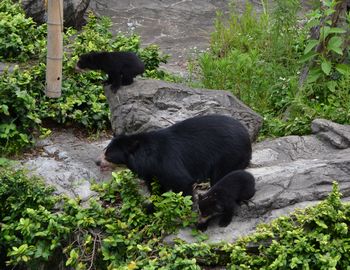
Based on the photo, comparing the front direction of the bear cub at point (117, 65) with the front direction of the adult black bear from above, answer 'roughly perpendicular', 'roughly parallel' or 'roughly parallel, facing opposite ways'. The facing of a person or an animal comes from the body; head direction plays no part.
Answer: roughly parallel

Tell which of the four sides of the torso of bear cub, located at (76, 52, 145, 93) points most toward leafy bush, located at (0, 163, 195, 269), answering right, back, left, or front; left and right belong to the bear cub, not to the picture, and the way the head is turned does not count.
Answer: left

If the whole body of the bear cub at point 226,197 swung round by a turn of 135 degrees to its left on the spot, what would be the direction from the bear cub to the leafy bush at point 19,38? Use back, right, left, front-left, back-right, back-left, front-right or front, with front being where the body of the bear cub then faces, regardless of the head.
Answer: back-left

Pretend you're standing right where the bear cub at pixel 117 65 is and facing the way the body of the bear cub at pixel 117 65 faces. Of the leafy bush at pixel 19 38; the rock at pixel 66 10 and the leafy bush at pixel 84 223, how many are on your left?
1

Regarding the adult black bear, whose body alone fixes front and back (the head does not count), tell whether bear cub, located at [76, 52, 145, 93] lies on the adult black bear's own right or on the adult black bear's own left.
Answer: on the adult black bear's own right

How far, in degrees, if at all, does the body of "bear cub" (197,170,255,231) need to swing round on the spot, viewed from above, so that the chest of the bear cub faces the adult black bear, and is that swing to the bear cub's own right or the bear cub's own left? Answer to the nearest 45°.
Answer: approximately 90° to the bear cub's own right

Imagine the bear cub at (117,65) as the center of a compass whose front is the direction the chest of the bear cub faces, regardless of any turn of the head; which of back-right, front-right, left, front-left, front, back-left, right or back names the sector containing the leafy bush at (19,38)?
front-right

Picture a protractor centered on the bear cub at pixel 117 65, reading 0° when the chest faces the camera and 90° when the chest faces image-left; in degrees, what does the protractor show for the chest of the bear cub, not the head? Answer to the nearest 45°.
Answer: approximately 90°

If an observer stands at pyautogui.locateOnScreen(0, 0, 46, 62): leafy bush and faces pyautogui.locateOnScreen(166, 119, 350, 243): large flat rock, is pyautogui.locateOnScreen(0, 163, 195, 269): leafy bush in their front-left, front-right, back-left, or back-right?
front-right

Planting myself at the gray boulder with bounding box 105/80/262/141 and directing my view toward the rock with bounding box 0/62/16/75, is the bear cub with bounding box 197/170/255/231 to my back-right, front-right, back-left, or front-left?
back-left

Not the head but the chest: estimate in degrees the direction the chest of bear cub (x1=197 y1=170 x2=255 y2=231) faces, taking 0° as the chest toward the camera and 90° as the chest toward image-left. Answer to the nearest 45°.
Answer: approximately 45°

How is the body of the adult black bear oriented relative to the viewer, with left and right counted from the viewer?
facing to the left of the viewer

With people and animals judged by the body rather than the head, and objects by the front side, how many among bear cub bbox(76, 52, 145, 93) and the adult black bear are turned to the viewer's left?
2

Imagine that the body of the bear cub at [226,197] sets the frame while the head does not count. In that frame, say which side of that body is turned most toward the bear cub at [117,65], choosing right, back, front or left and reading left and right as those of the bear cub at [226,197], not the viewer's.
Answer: right
